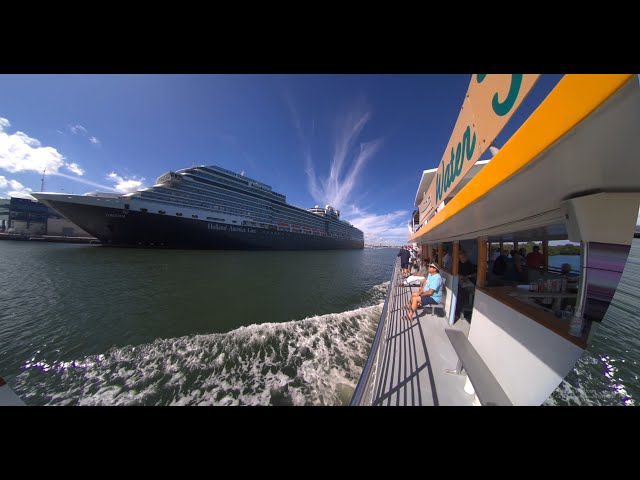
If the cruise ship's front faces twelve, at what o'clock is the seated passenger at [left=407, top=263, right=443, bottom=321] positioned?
The seated passenger is roughly at 10 o'clock from the cruise ship.

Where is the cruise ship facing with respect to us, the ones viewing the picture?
facing the viewer and to the left of the viewer

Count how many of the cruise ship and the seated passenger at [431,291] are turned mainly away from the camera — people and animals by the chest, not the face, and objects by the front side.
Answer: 0

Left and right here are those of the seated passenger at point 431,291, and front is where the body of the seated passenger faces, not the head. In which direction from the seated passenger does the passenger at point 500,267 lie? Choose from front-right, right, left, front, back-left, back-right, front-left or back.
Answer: back-right

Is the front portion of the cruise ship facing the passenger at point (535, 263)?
no

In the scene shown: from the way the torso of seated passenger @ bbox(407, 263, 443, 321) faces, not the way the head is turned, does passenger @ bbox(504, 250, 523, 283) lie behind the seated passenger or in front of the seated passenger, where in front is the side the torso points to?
behind

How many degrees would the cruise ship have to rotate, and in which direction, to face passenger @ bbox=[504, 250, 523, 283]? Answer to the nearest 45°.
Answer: approximately 45° to its left

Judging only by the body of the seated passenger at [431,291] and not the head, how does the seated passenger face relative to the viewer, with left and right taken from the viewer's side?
facing to the left of the viewer

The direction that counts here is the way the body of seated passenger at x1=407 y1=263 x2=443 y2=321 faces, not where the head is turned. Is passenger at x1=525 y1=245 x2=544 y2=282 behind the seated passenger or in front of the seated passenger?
behind

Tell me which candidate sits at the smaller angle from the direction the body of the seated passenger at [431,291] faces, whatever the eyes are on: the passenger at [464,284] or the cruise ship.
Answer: the cruise ship

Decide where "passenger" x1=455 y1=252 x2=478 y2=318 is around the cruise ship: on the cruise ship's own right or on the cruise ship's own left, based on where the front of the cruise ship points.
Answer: on the cruise ship's own left

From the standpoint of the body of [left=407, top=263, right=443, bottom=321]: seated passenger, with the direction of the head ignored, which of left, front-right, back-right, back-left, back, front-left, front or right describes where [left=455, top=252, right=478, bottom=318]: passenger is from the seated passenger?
back-right
